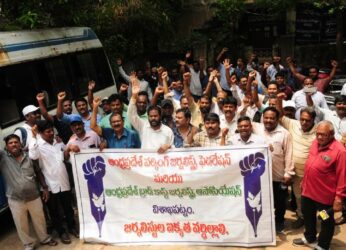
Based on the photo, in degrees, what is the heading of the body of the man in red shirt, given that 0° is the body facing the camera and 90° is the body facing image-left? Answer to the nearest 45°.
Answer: approximately 45°

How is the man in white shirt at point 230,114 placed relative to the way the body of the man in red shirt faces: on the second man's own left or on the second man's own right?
on the second man's own right

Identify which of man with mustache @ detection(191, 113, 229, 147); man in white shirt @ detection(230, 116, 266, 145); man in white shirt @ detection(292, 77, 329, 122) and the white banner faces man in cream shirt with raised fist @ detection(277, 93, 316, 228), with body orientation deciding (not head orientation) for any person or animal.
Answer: man in white shirt @ detection(292, 77, 329, 122)

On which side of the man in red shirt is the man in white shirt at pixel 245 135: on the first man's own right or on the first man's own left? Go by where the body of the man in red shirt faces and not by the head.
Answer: on the first man's own right

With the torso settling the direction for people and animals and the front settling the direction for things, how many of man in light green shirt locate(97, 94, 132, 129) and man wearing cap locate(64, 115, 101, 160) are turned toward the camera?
2

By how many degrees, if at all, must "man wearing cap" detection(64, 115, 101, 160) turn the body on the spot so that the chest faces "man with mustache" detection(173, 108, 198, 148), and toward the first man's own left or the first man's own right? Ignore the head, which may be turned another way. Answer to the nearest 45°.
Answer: approximately 90° to the first man's own left

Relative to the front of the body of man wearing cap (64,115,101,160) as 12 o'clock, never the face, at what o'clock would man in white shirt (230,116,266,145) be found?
The man in white shirt is roughly at 10 o'clock from the man wearing cap.

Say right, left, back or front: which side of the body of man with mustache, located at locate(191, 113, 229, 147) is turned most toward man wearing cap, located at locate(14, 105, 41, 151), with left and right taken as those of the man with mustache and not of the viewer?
right

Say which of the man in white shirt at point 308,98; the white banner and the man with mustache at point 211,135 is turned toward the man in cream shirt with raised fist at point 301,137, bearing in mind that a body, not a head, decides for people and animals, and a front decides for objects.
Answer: the man in white shirt at point 308,98

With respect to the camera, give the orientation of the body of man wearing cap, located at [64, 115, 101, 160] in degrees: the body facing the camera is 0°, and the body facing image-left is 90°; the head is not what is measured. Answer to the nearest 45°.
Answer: approximately 0°

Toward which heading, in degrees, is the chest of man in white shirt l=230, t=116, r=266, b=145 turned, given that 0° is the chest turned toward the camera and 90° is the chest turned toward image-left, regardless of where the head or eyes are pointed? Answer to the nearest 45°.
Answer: approximately 0°
